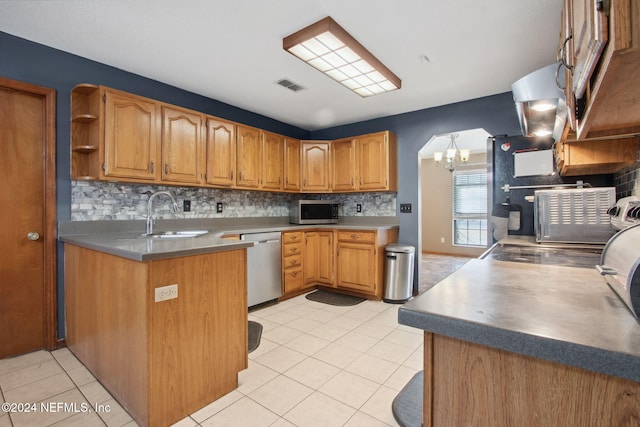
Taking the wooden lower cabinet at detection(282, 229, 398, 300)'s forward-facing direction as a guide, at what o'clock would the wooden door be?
The wooden door is roughly at 2 o'clock from the wooden lower cabinet.

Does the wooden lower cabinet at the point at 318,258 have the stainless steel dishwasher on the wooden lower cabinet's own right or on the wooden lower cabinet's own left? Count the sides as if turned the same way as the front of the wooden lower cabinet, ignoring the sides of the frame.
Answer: on the wooden lower cabinet's own right

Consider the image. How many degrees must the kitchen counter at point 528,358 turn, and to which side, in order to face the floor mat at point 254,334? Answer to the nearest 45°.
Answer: approximately 45° to its right

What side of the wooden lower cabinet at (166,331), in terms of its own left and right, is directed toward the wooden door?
left

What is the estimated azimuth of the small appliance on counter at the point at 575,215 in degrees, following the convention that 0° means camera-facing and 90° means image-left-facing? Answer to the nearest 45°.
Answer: approximately 90°

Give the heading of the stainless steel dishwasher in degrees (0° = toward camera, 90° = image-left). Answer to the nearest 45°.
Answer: approximately 315°

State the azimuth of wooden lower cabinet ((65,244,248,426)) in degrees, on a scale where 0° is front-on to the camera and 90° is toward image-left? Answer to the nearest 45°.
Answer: approximately 225°

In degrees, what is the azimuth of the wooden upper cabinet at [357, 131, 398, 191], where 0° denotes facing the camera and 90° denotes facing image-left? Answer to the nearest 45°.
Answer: approximately 45°
